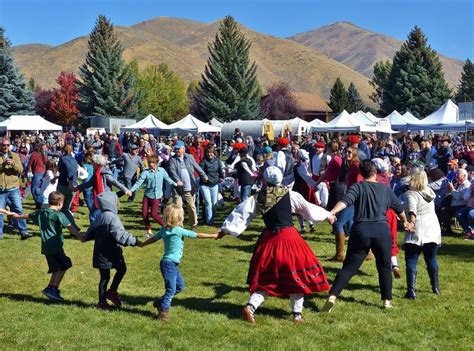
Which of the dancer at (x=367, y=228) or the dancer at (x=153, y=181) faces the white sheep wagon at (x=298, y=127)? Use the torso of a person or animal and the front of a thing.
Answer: the dancer at (x=367, y=228)

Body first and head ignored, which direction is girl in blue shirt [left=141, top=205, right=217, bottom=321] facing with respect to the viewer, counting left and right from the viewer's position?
facing away from the viewer and to the right of the viewer

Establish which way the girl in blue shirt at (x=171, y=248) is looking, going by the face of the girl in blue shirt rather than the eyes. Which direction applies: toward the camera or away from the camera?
away from the camera

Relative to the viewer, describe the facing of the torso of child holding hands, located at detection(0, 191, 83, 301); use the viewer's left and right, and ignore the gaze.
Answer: facing away from the viewer and to the right of the viewer

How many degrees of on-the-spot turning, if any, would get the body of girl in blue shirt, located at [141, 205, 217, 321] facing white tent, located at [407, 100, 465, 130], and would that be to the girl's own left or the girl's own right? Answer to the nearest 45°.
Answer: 0° — they already face it

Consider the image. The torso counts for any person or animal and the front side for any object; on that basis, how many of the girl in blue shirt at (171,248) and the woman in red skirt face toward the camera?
0

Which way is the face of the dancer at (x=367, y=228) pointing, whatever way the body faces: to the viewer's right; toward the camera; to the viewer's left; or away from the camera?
away from the camera

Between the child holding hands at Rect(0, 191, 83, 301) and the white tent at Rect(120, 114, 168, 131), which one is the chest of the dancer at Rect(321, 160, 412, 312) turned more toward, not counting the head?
the white tent

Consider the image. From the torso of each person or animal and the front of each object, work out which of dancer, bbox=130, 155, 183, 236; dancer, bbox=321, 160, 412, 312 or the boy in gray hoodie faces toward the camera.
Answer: dancer, bbox=130, 155, 183, 236

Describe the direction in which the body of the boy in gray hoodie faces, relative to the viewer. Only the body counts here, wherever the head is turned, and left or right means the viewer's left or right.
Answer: facing away from the viewer and to the right of the viewer

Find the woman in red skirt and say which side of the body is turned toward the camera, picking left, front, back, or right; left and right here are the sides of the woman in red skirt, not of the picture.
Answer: back

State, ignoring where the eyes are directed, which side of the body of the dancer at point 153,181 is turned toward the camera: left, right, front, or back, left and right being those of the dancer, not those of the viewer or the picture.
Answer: front

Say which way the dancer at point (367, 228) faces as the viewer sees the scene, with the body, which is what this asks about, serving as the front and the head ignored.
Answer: away from the camera

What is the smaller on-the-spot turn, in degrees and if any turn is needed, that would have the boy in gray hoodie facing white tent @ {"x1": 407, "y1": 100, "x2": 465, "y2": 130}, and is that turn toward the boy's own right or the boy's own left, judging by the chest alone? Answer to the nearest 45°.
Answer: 0° — they already face it

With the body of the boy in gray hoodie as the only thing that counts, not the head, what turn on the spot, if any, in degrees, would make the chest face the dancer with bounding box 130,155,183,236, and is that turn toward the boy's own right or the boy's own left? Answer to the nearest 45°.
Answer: approximately 45° to the boy's own left

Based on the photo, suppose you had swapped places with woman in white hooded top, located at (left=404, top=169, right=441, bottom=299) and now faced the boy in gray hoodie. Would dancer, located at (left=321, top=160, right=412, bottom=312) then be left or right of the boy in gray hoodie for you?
left

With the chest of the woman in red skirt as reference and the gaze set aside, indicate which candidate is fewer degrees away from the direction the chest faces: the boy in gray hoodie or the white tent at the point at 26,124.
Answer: the white tent
